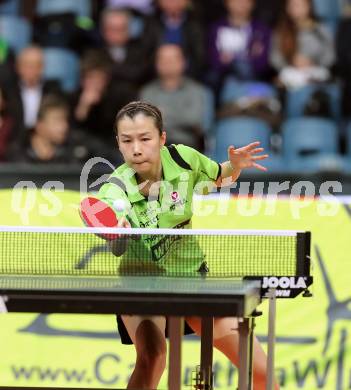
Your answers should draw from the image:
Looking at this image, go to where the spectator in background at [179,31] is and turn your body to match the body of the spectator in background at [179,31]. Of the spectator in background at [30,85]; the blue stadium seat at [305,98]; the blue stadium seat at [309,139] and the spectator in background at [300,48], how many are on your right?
1

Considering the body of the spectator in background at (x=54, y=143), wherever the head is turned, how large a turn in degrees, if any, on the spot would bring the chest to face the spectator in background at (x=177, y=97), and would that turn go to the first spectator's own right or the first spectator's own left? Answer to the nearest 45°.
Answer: approximately 90° to the first spectator's own left

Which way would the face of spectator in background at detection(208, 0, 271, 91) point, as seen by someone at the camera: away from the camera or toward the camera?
toward the camera

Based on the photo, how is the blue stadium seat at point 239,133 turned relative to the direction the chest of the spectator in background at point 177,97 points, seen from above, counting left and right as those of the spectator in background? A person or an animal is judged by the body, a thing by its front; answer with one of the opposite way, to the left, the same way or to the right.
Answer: the same way

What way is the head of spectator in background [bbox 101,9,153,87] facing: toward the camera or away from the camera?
toward the camera

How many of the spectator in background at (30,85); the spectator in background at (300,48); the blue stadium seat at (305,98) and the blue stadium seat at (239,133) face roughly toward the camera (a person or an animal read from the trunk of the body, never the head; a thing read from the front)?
4

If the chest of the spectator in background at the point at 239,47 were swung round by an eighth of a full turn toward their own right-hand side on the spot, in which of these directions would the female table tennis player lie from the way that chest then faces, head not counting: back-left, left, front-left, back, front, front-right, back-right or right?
front-left

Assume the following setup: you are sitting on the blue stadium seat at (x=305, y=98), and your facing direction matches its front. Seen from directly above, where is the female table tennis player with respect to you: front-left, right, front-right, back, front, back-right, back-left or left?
front

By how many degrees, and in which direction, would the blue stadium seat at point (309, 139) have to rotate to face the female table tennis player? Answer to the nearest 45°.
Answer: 0° — it already faces them

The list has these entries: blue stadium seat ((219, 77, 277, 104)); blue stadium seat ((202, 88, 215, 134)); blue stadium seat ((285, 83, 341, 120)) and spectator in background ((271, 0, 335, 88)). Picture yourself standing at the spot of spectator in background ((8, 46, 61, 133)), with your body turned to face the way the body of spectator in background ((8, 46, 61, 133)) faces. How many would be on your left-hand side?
4

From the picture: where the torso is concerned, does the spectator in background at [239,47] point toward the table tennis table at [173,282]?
yes

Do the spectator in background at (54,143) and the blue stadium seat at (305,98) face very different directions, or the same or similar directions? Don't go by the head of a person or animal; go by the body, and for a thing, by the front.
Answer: same or similar directions

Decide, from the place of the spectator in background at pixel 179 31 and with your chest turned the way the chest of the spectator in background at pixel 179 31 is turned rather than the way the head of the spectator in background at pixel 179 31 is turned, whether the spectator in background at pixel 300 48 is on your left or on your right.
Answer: on your left

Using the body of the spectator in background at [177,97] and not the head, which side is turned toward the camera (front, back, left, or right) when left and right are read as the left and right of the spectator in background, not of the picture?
front

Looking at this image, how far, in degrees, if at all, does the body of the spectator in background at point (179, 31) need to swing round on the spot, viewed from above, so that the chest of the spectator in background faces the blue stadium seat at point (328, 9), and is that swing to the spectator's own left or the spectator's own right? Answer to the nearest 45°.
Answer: approximately 90° to the spectator's own left

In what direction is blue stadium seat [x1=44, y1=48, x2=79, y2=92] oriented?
toward the camera

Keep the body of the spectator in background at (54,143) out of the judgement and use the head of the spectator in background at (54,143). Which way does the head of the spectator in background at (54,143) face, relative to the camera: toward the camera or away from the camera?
toward the camera

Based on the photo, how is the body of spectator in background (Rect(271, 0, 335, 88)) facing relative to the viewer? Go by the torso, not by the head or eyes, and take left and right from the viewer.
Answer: facing the viewer

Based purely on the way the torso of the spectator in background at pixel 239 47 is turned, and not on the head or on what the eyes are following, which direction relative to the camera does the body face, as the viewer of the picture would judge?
toward the camera

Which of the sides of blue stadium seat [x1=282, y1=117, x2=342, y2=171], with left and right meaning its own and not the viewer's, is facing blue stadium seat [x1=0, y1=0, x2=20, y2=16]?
right
